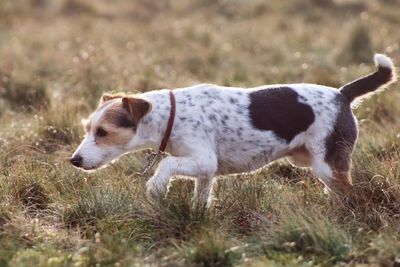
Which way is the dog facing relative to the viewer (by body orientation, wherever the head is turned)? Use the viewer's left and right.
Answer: facing to the left of the viewer
